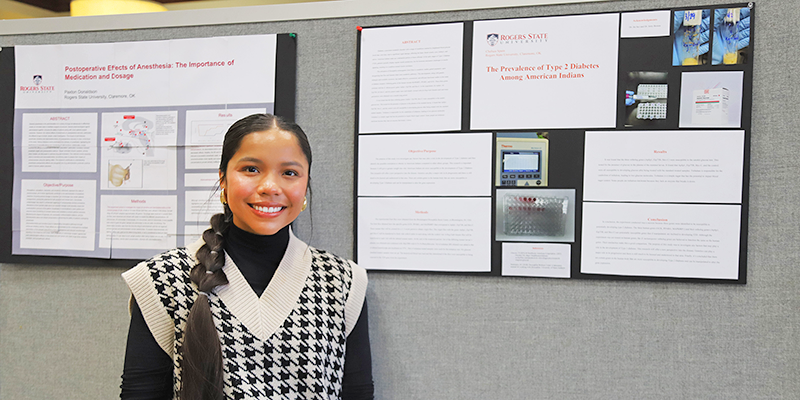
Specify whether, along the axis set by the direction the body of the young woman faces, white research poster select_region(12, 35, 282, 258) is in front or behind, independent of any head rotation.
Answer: behind

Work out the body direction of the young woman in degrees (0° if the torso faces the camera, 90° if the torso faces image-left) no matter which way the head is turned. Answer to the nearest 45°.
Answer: approximately 0°

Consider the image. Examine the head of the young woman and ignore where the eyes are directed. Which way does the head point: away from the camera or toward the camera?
toward the camera
